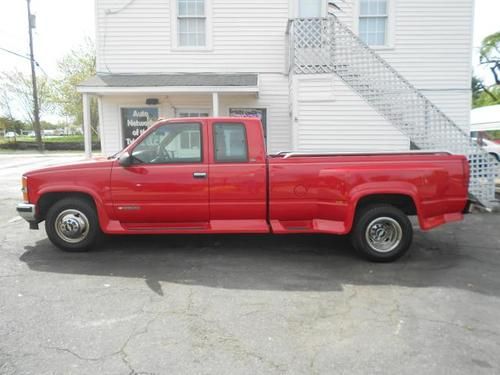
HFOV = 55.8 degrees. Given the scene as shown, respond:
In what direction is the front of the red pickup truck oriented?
to the viewer's left

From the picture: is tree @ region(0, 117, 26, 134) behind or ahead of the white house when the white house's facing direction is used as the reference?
behind

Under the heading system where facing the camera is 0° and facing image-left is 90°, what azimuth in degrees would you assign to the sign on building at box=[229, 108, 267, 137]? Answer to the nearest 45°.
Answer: approximately 0°

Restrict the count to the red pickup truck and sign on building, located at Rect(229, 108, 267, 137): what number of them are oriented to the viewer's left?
1

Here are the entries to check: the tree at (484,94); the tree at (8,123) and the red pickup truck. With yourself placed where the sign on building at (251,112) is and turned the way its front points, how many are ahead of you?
1

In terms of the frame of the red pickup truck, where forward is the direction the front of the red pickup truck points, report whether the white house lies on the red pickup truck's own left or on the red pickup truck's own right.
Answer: on the red pickup truck's own right

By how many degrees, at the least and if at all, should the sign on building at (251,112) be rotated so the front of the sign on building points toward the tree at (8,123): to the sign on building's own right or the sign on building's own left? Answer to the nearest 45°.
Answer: approximately 135° to the sign on building's own right

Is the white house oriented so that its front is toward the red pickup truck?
yes

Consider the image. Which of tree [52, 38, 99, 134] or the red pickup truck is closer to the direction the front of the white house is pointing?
the red pickup truck

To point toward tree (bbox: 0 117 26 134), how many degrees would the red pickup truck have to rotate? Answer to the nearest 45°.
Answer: approximately 45° to its right
